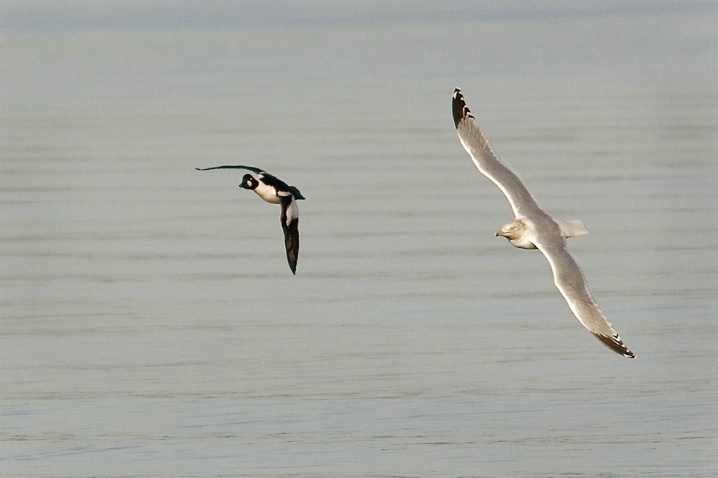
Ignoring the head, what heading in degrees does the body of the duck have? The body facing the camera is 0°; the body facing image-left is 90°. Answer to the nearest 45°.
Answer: approximately 45°

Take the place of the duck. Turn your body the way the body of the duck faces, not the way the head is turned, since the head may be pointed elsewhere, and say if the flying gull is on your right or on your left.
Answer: on your left
